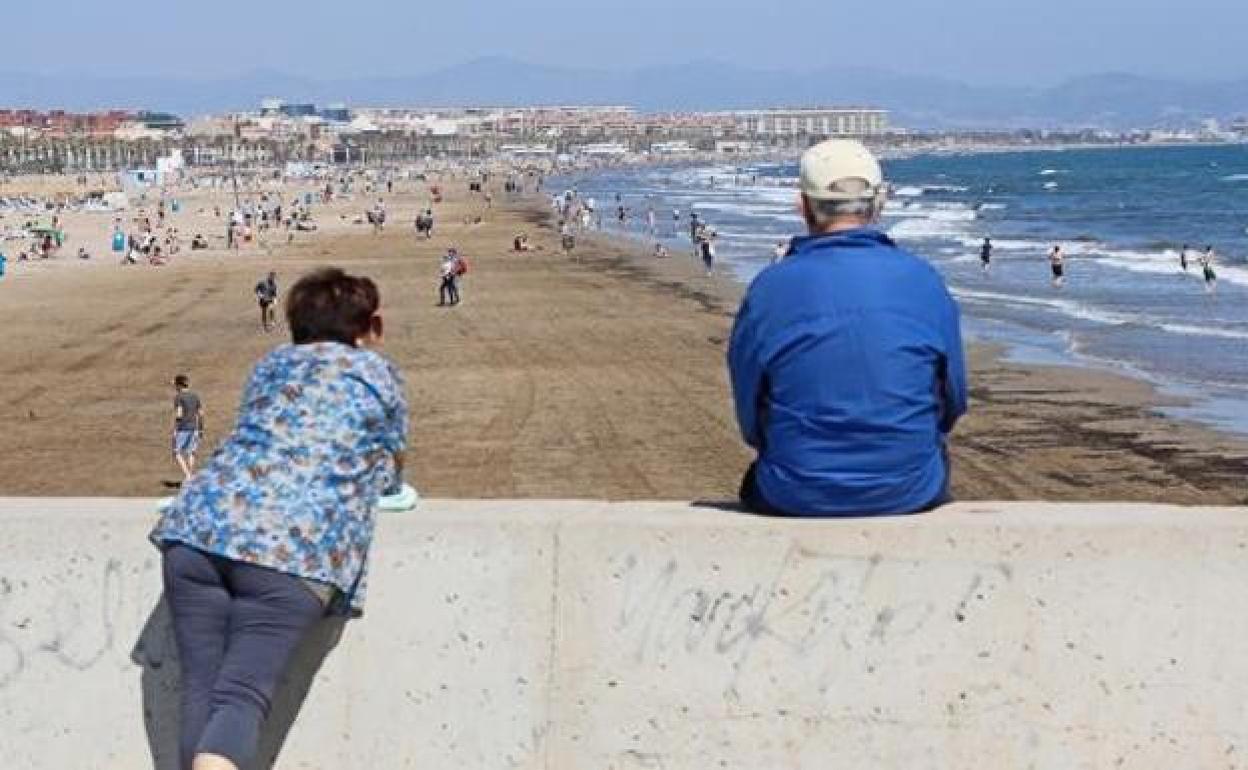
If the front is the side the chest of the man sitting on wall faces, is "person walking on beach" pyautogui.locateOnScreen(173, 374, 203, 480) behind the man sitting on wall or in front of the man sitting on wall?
in front

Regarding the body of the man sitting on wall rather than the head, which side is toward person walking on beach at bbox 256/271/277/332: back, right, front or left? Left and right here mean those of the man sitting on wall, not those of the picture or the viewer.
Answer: front

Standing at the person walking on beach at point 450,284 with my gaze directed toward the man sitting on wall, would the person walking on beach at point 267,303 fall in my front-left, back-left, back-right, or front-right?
front-right

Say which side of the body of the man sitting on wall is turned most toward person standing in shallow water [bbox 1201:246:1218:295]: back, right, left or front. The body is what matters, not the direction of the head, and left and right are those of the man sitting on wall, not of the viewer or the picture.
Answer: front

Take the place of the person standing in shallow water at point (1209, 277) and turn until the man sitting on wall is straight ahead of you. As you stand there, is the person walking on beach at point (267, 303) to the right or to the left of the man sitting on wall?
right

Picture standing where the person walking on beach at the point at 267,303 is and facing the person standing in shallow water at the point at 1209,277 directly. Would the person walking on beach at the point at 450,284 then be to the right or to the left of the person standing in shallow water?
left

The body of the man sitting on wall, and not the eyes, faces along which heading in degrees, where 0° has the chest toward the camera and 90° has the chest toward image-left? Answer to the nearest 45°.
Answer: approximately 180°

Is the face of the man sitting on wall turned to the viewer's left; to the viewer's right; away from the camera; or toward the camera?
away from the camera
